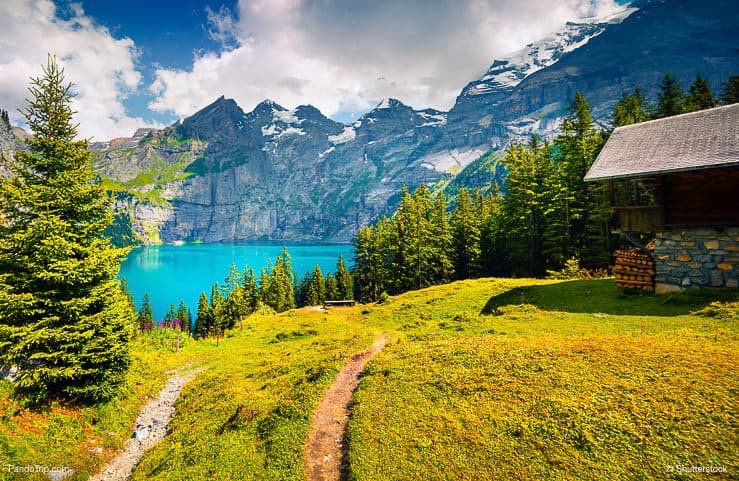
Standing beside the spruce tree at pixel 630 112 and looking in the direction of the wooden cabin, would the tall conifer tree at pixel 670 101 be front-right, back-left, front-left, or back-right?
back-left

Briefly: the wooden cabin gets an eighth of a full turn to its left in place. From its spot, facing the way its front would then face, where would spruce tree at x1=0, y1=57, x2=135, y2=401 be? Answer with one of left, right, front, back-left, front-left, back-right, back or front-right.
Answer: front

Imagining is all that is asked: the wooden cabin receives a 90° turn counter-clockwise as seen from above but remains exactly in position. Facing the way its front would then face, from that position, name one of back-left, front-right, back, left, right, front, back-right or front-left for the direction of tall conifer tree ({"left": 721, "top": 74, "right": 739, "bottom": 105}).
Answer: back

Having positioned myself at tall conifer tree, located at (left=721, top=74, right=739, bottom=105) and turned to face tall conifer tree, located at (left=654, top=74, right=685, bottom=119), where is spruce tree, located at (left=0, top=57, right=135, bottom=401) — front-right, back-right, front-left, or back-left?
front-left

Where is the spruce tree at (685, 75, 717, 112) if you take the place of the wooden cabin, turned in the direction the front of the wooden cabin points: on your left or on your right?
on your right

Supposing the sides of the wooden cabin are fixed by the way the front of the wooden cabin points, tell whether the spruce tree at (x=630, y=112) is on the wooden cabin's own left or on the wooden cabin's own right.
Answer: on the wooden cabin's own right

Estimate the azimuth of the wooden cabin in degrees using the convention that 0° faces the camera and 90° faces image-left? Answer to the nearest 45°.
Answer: approximately 90°
